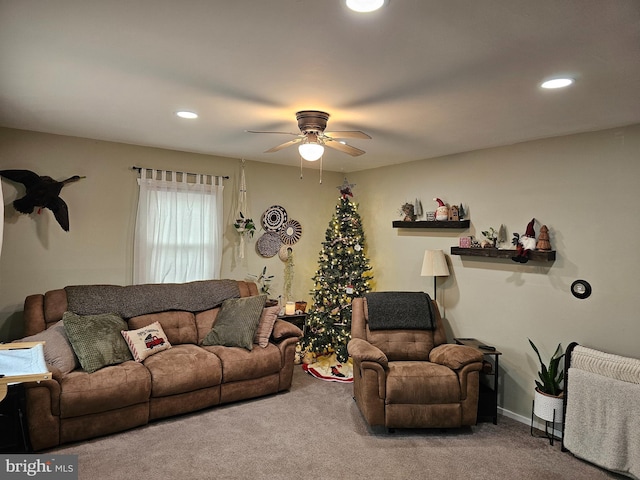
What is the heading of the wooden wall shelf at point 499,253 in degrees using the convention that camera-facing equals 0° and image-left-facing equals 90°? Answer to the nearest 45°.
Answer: approximately 45°

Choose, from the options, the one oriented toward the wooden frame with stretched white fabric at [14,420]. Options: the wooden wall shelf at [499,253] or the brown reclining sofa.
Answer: the wooden wall shelf

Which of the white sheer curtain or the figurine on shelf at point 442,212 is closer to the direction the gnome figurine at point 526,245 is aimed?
the white sheer curtain

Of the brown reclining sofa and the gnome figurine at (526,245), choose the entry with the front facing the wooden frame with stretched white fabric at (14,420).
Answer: the gnome figurine

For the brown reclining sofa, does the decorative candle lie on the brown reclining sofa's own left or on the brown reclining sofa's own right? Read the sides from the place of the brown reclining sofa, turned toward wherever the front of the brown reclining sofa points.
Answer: on the brown reclining sofa's own left

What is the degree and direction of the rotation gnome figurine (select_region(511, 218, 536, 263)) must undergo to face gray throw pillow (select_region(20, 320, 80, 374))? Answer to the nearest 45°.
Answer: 0° — it already faces it

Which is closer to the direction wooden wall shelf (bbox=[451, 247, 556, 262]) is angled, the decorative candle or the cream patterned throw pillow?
the cream patterned throw pillow
